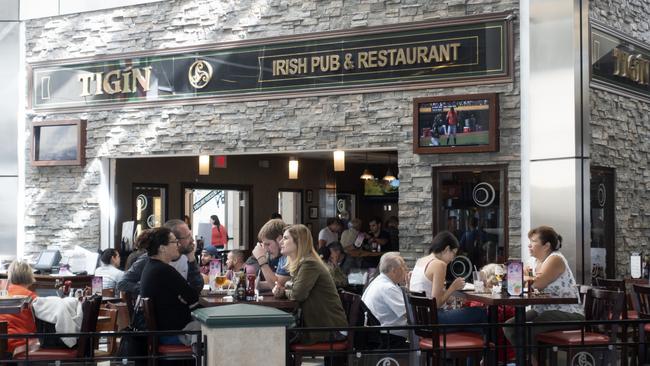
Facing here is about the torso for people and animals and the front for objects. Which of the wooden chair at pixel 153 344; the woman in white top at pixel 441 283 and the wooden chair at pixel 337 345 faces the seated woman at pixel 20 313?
the wooden chair at pixel 337 345

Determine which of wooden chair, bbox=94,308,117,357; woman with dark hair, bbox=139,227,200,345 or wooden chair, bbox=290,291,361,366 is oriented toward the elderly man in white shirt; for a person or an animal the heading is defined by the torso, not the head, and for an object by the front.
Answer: the woman with dark hair

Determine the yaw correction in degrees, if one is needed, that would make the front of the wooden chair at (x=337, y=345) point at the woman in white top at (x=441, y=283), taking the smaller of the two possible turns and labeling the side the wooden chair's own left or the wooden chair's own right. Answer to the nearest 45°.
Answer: approximately 135° to the wooden chair's own right

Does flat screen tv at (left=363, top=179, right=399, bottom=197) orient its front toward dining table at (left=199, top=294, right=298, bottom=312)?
yes

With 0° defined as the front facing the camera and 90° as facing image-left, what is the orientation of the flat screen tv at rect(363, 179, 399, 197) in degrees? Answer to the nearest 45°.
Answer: approximately 0°

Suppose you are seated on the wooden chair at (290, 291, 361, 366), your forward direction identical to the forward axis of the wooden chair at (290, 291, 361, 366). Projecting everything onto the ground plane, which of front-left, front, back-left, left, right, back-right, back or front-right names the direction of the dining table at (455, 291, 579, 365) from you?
back

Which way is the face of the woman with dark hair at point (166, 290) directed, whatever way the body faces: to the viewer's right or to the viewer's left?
to the viewer's right

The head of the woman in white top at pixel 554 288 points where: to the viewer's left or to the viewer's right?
to the viewer's left

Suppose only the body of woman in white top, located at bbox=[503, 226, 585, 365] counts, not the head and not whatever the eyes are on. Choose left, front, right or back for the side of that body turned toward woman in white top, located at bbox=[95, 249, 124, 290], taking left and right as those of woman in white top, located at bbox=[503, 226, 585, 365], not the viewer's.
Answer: front

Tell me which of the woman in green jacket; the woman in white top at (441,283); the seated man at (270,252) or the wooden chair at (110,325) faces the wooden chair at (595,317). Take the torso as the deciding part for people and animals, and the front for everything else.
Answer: the woman in white top

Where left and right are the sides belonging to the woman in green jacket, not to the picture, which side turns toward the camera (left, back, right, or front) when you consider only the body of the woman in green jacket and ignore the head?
left
